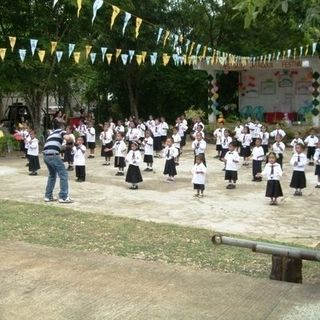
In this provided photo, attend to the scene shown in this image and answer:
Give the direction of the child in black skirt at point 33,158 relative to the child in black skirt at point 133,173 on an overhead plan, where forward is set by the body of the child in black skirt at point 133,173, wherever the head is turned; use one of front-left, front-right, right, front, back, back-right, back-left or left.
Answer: back-right

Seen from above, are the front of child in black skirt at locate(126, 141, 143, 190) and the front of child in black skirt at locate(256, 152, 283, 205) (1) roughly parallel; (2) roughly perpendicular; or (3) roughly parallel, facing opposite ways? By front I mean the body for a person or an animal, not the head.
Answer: roughly parallel

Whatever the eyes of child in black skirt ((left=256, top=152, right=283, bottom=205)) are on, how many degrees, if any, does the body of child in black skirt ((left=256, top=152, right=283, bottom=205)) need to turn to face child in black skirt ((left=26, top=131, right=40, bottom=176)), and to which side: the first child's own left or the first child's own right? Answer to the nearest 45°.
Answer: approximately 90° to the first child's own right

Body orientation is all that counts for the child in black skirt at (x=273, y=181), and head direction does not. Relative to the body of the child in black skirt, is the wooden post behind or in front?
in front

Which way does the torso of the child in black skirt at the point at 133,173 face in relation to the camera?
toward the camera

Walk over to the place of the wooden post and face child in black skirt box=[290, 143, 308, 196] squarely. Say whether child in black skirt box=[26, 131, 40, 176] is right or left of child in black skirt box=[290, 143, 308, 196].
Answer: left

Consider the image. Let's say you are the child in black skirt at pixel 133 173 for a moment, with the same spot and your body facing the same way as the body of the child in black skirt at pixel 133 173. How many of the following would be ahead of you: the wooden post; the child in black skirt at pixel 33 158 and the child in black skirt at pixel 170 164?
1

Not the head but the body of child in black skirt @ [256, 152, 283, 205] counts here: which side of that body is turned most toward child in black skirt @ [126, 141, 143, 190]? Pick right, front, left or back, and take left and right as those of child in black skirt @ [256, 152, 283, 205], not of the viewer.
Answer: right

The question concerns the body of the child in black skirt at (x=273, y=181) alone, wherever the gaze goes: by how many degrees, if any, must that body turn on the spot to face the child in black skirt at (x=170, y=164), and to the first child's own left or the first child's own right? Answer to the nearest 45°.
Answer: approximately 135° to the first child's own right

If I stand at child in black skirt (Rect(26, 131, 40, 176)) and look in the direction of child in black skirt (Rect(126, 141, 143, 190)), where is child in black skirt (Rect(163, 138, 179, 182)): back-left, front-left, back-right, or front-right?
front-left

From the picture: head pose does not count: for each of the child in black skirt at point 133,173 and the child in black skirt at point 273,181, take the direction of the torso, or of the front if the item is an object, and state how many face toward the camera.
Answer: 2

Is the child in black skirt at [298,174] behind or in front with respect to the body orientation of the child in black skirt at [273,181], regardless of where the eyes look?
behind

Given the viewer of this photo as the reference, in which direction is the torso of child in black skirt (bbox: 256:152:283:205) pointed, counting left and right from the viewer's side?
facing the viewer

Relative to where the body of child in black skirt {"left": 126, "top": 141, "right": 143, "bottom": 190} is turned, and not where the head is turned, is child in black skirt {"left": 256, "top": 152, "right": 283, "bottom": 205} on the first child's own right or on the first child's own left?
on the first child's own left

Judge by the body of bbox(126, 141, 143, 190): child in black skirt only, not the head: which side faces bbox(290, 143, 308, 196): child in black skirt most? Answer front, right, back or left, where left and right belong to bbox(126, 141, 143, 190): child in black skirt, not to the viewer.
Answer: left

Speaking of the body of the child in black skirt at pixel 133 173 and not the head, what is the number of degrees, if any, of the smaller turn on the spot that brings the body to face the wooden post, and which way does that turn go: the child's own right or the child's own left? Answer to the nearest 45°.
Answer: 0° — they already face it
